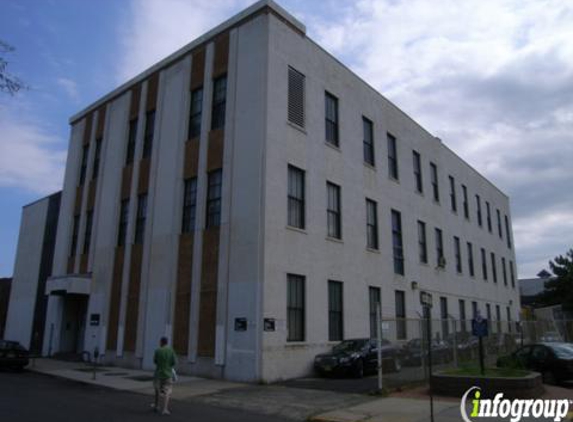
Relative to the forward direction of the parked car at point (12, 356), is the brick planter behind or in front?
behind

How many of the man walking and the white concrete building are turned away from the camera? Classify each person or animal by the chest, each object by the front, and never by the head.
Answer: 1

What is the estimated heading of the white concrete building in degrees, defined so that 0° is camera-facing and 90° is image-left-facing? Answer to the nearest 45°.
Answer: approximately 45°

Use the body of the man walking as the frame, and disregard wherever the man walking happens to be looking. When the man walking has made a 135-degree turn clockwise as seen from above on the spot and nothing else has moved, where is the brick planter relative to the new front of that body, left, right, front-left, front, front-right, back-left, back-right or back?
front-left

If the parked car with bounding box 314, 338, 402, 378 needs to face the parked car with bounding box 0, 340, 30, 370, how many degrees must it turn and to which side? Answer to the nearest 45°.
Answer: approximately 45° to its right

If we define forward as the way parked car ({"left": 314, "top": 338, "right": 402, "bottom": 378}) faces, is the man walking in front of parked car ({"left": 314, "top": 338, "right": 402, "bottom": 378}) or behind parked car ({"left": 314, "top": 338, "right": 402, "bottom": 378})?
in front

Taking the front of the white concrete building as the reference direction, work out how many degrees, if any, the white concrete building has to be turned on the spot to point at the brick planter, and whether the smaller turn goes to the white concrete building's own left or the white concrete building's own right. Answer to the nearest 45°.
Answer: approximately 90° to the white concrete building's own left

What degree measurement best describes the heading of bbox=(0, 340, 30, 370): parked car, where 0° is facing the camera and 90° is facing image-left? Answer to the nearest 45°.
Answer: approximately 135°

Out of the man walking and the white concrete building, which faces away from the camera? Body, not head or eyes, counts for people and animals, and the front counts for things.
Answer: the man walking

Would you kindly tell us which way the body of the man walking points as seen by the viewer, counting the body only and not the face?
away from the camera

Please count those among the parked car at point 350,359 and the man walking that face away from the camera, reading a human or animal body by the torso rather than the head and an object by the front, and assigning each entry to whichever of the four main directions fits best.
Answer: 1

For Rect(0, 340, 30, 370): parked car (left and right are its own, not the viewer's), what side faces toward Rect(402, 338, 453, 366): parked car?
back

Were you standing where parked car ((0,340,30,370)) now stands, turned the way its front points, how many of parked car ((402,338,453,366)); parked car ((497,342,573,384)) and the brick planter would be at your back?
3

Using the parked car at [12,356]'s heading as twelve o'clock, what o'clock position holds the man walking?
The man walking is roughly at 7 o'clock from the parked car.

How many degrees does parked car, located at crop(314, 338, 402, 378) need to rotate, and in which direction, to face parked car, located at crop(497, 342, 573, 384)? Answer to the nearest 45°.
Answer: approximately 135° to its left

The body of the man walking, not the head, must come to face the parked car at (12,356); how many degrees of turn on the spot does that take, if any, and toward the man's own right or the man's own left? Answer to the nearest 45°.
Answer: approximately 45° to the man's own left

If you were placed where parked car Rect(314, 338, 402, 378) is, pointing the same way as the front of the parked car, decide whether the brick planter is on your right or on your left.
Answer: on your left

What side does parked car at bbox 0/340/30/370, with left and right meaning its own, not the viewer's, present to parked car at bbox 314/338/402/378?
back
